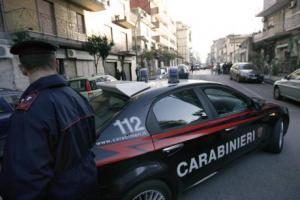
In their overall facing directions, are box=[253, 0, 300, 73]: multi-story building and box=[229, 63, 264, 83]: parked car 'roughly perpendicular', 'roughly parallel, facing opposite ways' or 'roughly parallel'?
roughly perpendicular

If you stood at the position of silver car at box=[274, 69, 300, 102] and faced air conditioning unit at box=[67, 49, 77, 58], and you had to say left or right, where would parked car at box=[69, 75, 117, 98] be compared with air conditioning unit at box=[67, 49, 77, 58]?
left

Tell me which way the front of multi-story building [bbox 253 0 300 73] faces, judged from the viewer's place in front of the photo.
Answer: facing the viewer and to the left of the viewer

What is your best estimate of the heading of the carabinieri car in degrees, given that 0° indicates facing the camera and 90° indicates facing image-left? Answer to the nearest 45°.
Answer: approximately 225°

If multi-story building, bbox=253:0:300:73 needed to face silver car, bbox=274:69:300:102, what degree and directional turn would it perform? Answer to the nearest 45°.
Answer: approximately 45° to its left

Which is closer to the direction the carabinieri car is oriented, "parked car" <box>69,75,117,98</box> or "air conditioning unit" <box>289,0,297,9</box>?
the air conditioning unit

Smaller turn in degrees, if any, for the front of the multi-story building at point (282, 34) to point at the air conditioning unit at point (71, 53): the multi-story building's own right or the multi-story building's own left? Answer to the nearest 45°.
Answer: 0° — it already faces it

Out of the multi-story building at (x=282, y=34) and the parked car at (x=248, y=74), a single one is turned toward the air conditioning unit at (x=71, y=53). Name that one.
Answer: the multi-story building

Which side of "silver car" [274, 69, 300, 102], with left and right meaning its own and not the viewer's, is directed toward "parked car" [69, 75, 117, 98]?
left

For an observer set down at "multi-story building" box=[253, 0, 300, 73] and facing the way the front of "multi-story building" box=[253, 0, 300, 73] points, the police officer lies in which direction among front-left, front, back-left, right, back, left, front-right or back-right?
front-left

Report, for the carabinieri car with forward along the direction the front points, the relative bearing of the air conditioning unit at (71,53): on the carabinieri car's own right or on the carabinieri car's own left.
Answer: on the carabinieri car's own left
